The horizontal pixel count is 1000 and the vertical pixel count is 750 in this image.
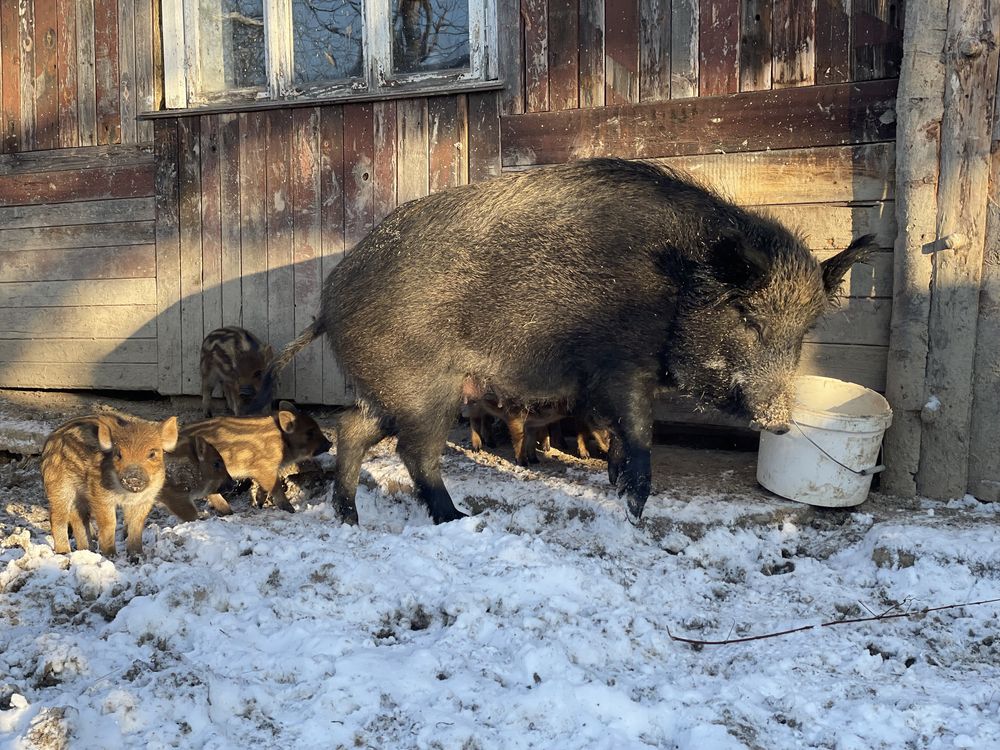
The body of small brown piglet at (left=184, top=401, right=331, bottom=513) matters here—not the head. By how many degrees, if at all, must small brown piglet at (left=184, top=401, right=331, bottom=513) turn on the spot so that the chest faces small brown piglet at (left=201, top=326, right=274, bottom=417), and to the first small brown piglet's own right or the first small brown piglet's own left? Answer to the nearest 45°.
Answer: approximately 90° to the first small brown piglet's own left

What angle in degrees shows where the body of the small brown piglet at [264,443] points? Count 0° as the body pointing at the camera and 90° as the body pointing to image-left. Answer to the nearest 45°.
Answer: approximately 270°

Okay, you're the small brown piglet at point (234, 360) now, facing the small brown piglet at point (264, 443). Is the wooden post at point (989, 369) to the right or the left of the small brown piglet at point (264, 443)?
left

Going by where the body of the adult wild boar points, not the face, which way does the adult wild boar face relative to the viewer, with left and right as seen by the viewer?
facing to the right of the viewer

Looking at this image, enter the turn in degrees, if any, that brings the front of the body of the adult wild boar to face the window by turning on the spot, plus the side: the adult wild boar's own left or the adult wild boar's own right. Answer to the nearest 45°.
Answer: approximately 135° to the adult wild boar's own left

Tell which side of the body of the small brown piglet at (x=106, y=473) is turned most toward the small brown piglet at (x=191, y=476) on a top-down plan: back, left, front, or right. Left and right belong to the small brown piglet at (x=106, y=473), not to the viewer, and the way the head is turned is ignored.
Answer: left
